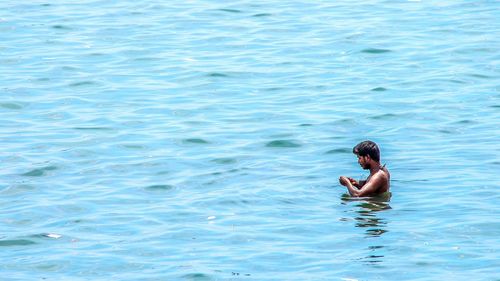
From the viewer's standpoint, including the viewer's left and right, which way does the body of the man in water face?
facing to the left of the viewer

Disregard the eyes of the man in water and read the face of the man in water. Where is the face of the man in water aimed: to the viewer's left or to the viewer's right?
to the viewer's left
